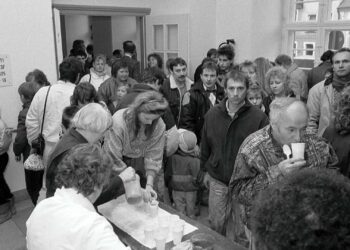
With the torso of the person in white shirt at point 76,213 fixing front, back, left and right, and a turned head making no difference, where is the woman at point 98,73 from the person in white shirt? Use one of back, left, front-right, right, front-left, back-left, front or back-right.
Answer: front-left

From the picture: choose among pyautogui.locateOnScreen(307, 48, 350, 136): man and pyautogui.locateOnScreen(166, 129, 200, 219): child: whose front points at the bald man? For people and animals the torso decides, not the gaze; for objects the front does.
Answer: the man

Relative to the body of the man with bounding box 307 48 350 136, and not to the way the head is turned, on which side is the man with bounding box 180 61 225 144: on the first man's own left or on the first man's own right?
on the first man's own right

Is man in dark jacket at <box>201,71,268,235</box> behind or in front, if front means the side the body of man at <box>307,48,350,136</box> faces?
in front

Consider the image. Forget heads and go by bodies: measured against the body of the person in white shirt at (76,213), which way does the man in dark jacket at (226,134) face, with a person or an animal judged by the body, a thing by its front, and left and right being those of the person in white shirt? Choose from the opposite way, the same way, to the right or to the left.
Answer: the opposite way

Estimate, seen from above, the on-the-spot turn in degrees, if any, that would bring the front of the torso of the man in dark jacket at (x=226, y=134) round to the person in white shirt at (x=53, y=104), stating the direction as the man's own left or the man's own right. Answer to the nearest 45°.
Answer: approximately 90° to the man's own right

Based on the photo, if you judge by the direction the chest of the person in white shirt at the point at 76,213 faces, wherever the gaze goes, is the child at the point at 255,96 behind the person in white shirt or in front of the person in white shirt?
in front

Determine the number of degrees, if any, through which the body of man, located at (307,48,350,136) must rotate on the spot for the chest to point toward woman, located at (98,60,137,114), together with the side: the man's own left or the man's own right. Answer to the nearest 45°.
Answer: approximately 90° to the man's own right
